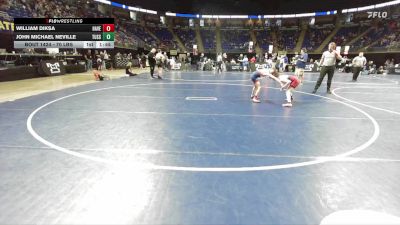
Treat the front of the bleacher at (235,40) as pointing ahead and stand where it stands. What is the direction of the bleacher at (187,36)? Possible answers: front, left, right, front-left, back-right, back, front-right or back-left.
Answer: right

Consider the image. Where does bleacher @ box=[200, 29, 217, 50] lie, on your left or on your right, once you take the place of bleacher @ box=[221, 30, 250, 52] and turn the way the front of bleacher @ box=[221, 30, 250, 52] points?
on your right

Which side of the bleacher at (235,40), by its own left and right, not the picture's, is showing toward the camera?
front

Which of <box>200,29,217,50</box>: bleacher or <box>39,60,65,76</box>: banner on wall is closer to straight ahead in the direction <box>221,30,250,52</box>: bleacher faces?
the banner on wall

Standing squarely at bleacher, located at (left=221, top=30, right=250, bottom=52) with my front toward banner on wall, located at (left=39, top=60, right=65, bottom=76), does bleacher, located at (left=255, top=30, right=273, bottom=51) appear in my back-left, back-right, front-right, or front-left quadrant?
back-left

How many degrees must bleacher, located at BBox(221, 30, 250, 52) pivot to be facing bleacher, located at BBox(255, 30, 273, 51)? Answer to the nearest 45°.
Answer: approximately 90° to its left

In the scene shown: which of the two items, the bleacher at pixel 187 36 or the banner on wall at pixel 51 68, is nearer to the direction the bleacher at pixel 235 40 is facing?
the banner on wall

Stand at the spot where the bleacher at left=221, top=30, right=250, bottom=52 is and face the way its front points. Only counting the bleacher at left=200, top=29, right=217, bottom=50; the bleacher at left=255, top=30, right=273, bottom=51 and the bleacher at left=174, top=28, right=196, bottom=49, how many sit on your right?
2

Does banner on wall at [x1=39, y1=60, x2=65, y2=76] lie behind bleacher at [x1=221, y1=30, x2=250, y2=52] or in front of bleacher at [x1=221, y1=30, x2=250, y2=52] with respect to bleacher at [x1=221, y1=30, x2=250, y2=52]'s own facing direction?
in front
